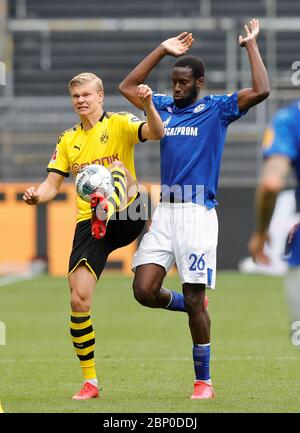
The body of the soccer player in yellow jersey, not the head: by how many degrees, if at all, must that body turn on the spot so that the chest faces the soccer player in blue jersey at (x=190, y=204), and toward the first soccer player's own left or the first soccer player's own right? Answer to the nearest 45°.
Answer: approximately 90° to the first soccer player's own left

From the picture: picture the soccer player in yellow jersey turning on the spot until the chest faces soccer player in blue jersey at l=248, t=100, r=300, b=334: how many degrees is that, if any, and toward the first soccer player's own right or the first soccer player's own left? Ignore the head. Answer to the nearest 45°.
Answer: approximately 45° to the first soccer player's own left

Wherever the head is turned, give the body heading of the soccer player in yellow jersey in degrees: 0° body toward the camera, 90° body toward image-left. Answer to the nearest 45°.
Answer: approximately 0°
